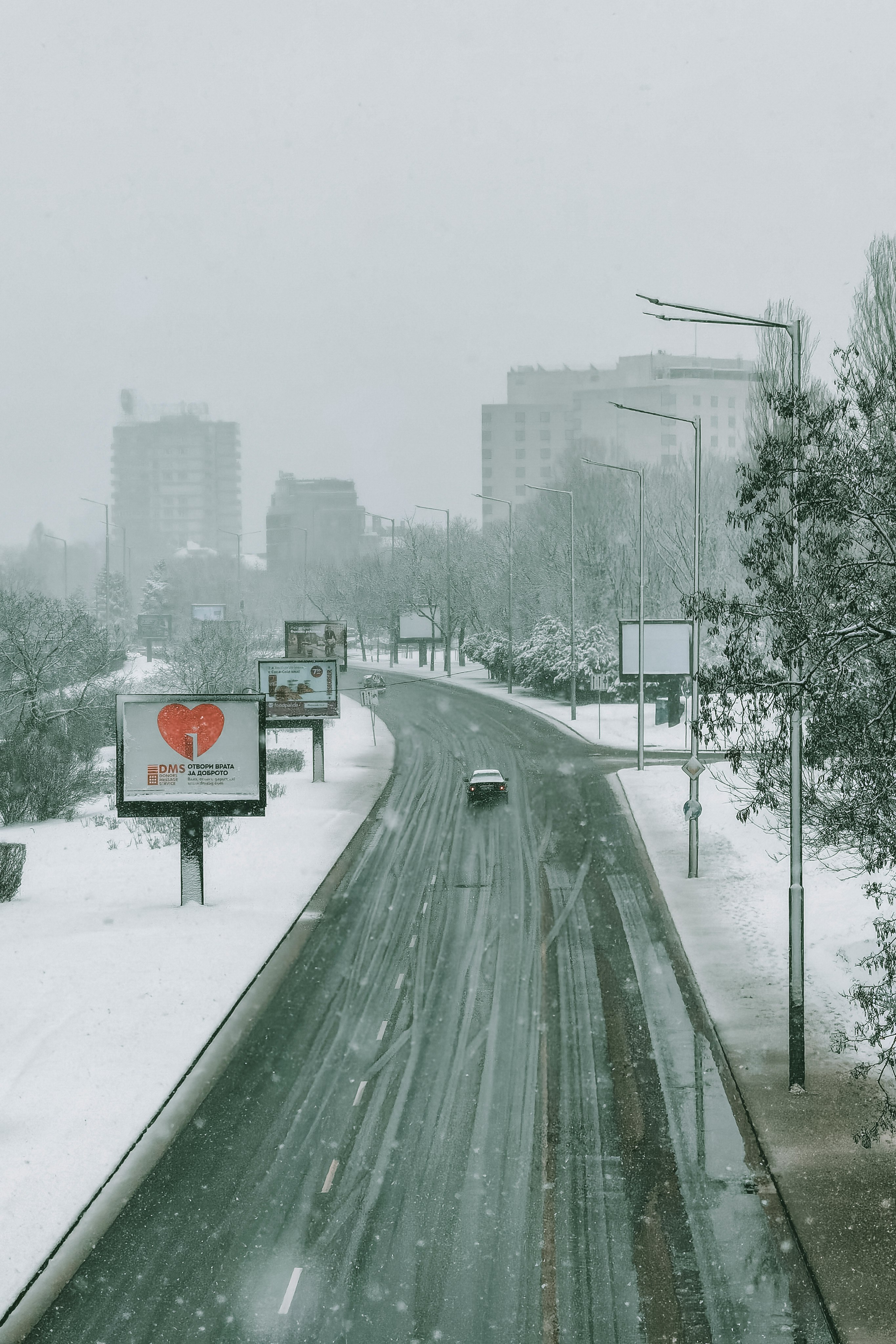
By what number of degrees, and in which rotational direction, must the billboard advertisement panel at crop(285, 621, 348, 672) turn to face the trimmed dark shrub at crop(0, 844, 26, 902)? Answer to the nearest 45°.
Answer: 0° — it already faces it

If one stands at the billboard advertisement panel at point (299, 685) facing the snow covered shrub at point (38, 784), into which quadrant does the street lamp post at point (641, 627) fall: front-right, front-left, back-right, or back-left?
back-left

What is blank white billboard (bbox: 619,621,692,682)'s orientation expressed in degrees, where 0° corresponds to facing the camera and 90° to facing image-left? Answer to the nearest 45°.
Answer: approximately 0°

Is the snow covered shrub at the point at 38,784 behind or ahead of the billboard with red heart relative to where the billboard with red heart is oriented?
behind

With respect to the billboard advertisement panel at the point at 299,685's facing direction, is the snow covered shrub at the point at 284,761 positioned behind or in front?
behind

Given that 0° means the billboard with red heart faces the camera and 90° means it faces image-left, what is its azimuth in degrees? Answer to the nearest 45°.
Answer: approximately 0°

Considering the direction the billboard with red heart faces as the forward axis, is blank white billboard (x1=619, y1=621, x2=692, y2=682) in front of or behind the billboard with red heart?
behind

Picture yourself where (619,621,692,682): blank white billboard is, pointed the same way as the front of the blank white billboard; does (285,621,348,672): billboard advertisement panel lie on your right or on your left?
on your right
